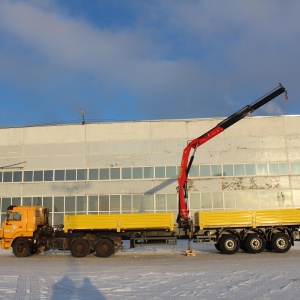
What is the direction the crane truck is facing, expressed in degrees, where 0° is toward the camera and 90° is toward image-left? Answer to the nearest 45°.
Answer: approximately 90°

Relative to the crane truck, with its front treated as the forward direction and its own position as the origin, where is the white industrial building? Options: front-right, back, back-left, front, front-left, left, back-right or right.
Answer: right
